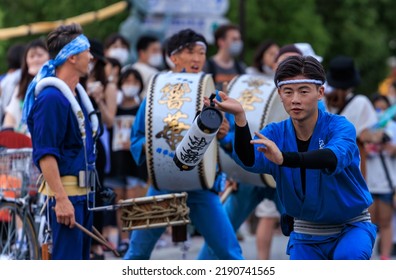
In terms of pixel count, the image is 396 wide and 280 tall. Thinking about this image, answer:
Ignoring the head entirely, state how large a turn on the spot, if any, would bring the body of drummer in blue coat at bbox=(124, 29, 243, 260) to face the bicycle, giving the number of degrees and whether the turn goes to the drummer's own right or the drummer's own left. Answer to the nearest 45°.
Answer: approximately 135° to the drummer's own right

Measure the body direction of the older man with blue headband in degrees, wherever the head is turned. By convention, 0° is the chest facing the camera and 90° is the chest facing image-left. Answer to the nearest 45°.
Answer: approximately 270°

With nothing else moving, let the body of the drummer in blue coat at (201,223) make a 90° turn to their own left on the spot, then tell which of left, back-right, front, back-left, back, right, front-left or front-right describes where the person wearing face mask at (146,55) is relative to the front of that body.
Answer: front-left

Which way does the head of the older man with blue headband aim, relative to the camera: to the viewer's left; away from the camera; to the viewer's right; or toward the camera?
to the viewer's right

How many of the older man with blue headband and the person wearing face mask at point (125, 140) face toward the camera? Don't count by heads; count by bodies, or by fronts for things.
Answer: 1

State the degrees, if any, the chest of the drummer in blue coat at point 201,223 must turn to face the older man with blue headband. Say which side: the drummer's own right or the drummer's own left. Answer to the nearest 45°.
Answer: approximately 90° to the drummer's own right

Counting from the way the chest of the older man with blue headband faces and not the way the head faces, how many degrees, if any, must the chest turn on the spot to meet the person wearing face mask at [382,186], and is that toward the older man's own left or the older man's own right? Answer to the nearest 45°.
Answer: approximately 45° to the older man's own left

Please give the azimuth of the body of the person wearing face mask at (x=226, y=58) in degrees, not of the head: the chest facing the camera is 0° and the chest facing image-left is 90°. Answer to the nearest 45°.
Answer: approximately 315°
